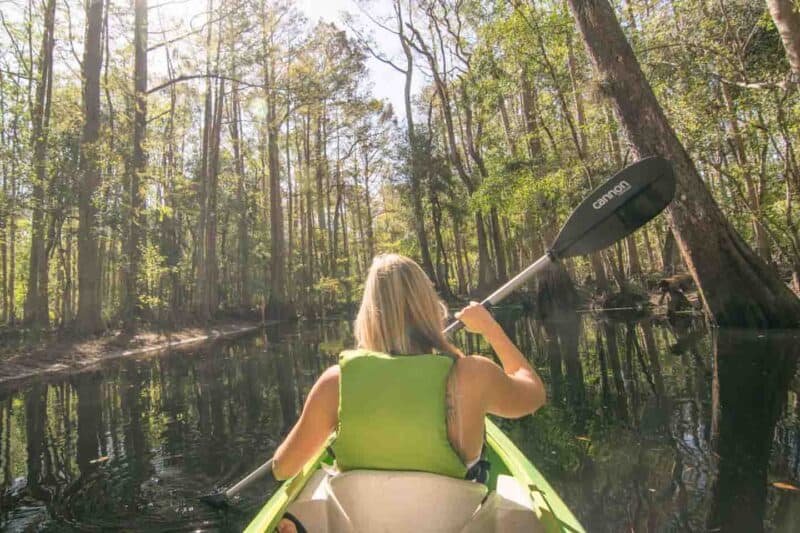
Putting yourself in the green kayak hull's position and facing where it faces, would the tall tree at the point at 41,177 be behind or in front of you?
in front

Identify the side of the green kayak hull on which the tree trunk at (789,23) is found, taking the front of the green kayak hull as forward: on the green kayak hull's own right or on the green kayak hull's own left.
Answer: on the green kayak hull's own right

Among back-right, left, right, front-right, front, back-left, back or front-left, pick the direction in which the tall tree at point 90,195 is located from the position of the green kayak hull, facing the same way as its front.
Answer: front-left

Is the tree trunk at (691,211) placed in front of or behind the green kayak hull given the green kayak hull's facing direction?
in front

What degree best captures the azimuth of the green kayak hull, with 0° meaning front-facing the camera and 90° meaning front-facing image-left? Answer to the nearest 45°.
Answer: approximately 180°

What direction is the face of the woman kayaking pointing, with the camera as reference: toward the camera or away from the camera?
away from the camera

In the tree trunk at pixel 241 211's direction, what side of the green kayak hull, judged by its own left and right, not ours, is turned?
front
